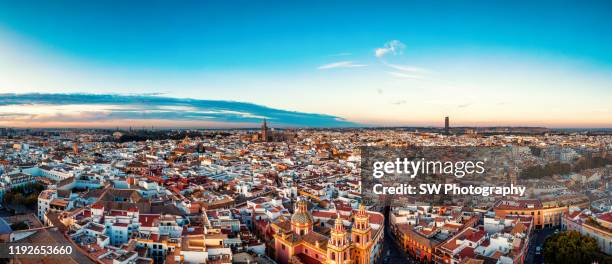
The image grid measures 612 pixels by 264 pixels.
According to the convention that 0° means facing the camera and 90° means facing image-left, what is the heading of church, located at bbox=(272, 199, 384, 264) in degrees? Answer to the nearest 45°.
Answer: approximately 315°

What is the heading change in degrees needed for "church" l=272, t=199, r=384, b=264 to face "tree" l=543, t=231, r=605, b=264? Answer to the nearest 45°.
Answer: approximately 45° to its left
